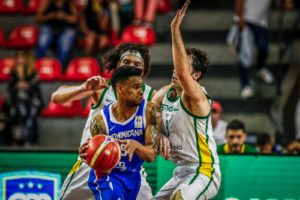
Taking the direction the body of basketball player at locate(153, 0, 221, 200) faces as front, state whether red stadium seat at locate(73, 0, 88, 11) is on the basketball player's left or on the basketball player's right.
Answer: on the basketball player's right

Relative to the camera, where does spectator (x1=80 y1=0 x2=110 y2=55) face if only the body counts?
toward the camera

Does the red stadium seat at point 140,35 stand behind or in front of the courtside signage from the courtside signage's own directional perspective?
behind

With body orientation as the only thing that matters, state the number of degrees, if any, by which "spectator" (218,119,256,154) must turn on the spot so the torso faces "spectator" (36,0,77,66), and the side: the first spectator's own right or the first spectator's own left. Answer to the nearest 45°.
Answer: approximately 135° to the first spectator's own right

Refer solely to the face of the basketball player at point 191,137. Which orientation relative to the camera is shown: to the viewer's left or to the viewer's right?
to the viewer's left

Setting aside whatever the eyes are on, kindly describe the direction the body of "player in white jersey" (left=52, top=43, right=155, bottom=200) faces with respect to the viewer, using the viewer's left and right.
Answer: facing the viewer
